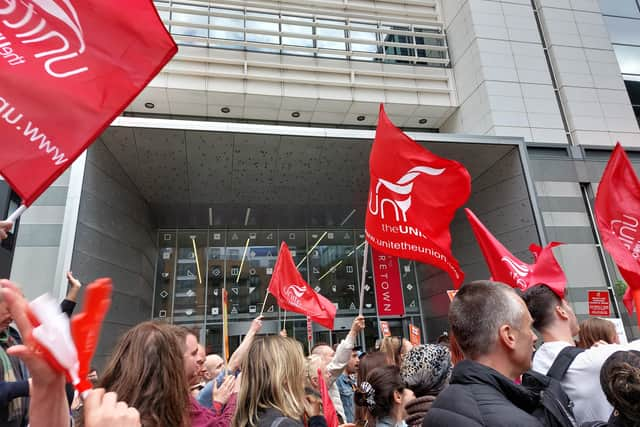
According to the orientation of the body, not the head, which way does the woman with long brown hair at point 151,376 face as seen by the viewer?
away from the camera

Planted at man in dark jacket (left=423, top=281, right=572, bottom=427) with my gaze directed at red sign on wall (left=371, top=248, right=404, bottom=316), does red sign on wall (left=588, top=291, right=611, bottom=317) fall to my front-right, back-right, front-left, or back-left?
front-right

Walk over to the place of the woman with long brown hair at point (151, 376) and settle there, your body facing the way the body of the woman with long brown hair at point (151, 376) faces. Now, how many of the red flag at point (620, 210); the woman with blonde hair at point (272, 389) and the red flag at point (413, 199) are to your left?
0

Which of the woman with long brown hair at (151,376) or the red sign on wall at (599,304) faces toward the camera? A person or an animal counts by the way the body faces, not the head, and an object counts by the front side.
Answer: the red sign on wall

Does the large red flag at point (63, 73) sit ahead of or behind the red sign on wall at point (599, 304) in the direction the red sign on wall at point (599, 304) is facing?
ahead

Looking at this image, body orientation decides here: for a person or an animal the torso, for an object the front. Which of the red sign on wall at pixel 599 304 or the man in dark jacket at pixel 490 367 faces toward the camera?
the red sign on wall

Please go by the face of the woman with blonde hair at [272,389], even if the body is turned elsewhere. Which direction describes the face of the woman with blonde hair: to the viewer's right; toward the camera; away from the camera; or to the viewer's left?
away from the camera

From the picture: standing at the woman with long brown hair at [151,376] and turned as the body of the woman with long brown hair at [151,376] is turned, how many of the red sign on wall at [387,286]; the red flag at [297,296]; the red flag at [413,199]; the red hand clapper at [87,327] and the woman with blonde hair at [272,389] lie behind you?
1

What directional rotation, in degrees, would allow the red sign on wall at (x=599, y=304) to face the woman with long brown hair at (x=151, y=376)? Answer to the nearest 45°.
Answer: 0° — it already faces them

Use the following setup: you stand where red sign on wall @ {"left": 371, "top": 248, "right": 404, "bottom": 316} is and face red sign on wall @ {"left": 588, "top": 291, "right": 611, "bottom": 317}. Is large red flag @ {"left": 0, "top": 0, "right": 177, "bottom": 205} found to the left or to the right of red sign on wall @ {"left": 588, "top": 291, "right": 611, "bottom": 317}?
right

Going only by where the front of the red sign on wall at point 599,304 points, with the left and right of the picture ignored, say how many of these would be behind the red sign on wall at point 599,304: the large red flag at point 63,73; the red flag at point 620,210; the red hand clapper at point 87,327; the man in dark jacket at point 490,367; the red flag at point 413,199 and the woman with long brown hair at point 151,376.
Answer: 0

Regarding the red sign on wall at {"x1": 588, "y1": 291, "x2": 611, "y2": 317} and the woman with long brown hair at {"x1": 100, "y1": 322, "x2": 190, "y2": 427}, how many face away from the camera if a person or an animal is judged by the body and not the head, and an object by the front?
1

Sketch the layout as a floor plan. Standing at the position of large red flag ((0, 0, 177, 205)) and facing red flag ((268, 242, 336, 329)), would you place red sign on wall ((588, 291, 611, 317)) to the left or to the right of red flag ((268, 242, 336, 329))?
right

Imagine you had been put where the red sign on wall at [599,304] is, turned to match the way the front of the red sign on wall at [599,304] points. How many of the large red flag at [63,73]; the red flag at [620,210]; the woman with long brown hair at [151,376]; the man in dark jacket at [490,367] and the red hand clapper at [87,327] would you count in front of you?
5

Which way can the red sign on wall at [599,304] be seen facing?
toward the camera

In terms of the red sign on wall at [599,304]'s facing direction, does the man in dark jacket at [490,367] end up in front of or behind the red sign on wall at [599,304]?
in front
